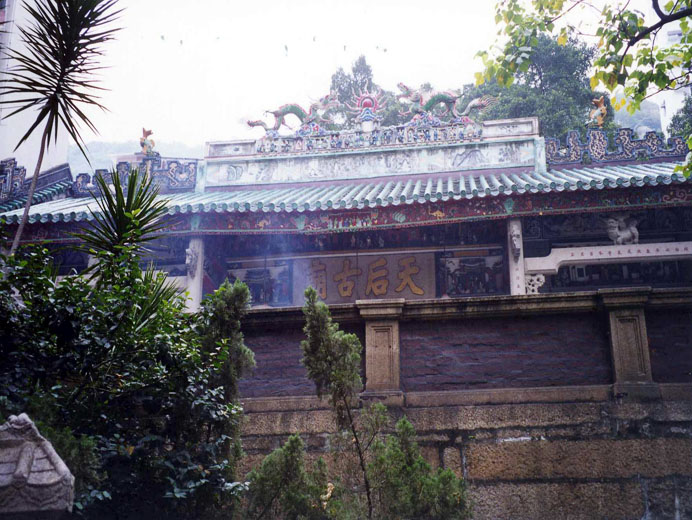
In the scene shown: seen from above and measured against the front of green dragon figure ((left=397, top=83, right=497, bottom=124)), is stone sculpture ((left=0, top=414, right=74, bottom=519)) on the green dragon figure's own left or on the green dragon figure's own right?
on the green dragon figure's own left

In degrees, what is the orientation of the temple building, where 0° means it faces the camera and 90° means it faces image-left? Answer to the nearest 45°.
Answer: approximately 0°

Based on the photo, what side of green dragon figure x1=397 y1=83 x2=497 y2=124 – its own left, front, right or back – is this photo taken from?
left
